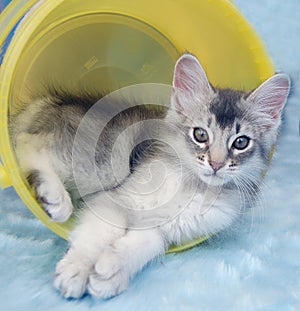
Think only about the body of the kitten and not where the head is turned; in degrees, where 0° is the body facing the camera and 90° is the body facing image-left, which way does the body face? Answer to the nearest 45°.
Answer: approximately 315°
